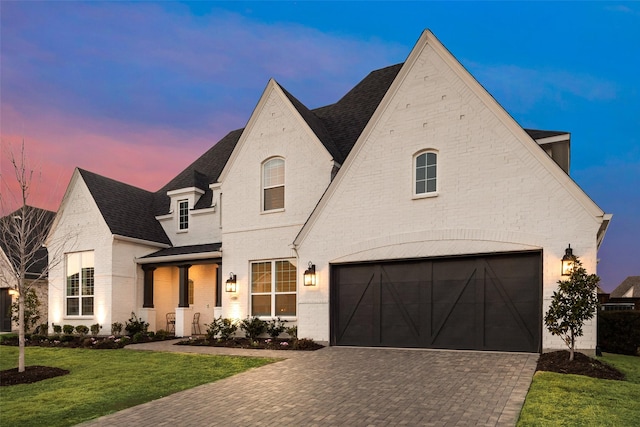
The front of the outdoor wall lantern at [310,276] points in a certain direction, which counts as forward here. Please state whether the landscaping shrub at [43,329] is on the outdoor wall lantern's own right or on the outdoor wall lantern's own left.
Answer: on the outdoor wall lantern's own right

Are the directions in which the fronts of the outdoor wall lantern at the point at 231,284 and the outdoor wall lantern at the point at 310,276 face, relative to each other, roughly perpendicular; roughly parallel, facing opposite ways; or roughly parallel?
roughly parallel

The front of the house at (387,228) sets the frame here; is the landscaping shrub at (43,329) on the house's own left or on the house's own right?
on the house's own right

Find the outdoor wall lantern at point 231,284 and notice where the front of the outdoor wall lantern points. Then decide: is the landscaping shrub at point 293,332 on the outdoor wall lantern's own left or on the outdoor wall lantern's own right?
on the outdoor wall lantern's own left

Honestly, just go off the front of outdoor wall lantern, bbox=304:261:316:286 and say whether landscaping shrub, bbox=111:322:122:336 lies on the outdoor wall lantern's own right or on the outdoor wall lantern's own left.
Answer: on the outdoor wall lantern's own right

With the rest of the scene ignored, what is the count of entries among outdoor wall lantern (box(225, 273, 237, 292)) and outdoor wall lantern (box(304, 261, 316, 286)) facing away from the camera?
0

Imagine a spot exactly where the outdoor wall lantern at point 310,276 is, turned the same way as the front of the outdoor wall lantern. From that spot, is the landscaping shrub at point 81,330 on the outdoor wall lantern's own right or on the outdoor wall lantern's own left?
on the outdoor wall lantern's own right

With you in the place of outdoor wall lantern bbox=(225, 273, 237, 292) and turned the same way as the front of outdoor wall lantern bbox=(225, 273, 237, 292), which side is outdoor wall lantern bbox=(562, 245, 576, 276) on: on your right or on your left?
on your left

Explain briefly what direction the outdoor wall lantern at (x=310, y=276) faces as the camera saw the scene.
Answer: facing the viewer and to the left of the viewer
